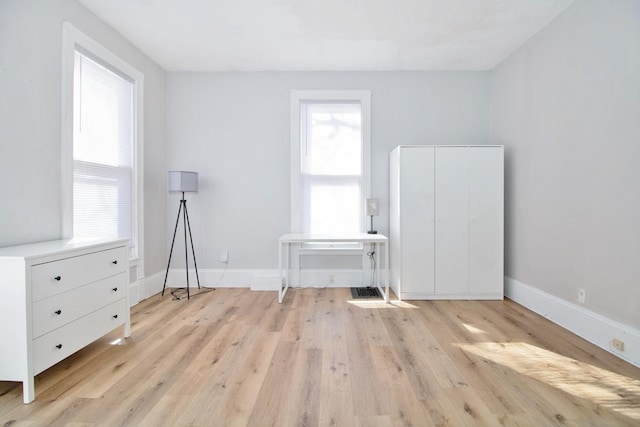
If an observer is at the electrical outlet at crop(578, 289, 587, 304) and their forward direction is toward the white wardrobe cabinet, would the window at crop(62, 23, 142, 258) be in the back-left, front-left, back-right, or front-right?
front-left

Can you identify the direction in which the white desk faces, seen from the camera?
facing the viewer

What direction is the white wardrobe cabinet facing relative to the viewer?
toward the camera

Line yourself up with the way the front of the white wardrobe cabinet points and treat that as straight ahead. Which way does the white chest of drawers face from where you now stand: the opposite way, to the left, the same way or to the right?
to the left

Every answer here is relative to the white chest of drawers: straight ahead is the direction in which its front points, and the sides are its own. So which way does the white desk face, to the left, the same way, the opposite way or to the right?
to the right

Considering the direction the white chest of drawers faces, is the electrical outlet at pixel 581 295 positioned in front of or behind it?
in front

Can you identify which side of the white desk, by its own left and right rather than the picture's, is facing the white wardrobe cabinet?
left

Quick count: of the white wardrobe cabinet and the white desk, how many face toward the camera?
2

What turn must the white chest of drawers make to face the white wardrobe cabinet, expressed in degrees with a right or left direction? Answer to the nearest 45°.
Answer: approximately 45° to its left

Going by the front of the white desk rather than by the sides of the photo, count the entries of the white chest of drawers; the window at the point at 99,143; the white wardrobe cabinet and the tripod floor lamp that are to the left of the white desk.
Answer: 1

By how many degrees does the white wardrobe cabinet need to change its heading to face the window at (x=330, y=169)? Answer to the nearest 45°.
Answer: approximately 90° to its right

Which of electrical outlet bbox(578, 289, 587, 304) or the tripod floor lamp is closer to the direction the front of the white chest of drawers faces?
the electrical outlet

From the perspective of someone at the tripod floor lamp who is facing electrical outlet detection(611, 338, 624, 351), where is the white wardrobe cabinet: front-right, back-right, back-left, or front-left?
front-left

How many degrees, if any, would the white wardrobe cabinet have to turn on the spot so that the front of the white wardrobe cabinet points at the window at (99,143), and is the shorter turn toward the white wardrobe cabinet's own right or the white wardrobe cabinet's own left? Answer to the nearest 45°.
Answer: approximately 45° to the white wardrobe cabinet's own right

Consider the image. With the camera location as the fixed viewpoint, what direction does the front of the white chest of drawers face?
facing the viewer and to the right of the viewer
